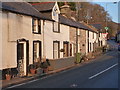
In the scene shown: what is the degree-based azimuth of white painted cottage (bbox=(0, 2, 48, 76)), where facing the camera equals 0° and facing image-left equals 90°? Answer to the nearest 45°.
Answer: approximately 315°
